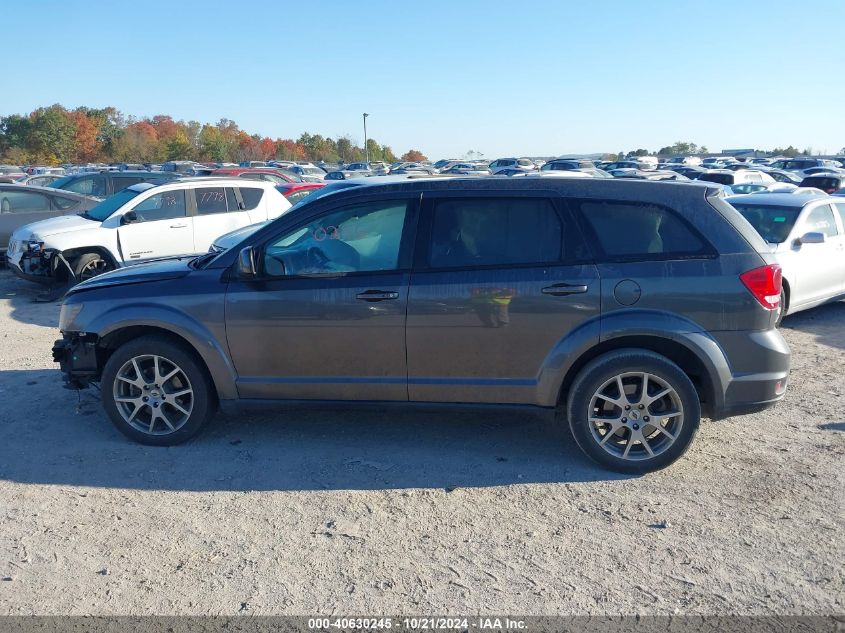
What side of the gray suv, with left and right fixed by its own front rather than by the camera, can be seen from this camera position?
left

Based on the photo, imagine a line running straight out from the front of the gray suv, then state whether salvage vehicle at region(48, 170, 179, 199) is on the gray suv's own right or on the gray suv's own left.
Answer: on the gray suv's own right

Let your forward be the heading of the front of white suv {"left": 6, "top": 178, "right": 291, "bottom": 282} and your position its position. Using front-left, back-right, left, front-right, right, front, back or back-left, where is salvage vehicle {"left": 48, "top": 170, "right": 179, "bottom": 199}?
back-right

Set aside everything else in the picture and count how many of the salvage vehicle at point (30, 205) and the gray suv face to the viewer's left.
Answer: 2

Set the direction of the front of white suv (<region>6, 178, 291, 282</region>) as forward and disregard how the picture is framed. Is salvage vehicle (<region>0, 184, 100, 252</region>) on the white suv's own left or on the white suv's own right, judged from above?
on the white suv's own right

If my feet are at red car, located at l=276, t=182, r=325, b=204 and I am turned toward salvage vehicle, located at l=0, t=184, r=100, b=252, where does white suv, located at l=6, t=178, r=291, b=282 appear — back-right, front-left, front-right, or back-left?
front-left

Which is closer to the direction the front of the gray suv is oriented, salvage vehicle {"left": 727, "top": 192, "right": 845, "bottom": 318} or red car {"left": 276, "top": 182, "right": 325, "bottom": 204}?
the red car

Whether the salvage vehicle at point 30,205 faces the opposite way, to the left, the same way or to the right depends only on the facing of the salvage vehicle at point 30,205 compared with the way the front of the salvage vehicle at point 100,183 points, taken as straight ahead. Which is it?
the same way

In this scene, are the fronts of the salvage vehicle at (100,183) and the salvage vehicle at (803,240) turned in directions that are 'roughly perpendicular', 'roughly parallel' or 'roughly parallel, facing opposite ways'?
roughly parallel

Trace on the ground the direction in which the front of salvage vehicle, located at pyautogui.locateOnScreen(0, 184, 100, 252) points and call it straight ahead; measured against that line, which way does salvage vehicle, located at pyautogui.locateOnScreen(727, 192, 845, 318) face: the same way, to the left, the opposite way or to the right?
the same way

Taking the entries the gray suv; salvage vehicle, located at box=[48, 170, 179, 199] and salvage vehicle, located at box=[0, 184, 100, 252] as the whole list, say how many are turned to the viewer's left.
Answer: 3

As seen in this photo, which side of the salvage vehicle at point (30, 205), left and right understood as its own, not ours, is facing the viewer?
left

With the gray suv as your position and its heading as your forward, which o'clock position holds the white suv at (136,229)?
The white suv is roughly at 2 o'clock from the gray suv.

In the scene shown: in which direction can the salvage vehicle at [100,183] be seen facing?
to the viewer's left

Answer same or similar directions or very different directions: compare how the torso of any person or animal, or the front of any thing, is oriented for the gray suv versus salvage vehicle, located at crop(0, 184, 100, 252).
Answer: same or similar directions
